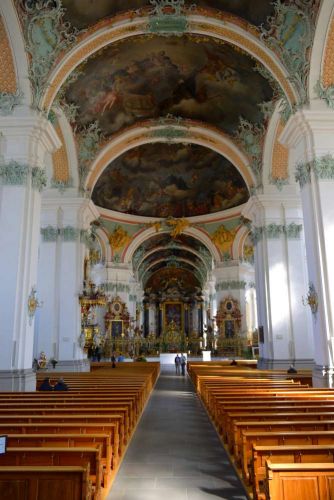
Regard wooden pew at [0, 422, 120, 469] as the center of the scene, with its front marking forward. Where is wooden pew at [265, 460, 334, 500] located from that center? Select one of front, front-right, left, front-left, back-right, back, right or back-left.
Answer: back-right

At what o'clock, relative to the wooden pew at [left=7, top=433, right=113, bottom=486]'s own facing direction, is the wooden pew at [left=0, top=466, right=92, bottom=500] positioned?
the wooden pew at [left=0, top=466, right=92, bottom=500] is roughly at 6 o'clock from the wooden pew at [left=7, top=433, right=113, bottom=486].

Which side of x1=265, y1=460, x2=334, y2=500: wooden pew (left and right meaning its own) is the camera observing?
back

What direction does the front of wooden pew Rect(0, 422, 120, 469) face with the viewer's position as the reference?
facing away from the viewer

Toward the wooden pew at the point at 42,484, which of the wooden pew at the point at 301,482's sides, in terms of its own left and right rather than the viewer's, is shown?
left

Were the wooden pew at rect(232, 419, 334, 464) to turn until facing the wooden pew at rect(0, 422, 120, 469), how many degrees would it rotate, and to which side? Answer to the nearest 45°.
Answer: approximately 90° to its left

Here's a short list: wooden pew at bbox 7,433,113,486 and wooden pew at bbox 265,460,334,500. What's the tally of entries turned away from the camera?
2

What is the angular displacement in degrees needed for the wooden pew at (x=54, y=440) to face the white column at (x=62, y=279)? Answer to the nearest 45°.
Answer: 0° — it already faces it

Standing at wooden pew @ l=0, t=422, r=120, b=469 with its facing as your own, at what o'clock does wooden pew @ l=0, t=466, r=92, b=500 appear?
wooden pew @ l=0, t=466, r=92, b=500 is roughly at 6 o'clock from wooden pew @ l=0, t=422, r=120, b=469.

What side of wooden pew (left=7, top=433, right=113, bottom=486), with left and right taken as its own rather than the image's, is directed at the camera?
back

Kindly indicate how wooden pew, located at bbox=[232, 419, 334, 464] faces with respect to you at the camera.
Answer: facing away from the viewer

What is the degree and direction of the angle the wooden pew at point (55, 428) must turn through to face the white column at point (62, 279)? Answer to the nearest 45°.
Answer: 0° — it already faces it
